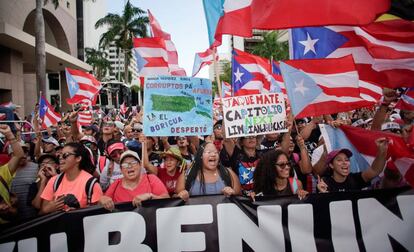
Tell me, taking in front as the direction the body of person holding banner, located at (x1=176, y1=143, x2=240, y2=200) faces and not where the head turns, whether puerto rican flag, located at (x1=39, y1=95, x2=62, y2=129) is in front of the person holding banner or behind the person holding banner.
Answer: behind

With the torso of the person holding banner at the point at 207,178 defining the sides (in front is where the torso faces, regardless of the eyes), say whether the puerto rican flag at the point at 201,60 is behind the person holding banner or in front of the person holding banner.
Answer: behind

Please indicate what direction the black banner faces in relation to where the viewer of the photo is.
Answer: facing the viewer

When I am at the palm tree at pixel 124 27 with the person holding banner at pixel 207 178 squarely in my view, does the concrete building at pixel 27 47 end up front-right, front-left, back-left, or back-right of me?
front-right

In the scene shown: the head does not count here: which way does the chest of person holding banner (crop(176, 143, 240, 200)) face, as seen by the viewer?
toward the camera

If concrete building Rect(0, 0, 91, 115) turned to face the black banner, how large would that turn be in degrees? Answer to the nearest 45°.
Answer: approximately 45° to its right

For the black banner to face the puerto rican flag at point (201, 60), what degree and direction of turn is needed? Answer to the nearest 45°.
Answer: approximately 180°

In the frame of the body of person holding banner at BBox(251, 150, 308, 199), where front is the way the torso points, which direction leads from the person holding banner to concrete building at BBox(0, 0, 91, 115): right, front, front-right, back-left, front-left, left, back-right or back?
back

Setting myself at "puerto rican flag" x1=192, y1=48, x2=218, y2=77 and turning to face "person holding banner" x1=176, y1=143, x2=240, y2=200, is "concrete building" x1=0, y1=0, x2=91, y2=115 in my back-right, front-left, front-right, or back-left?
back-right

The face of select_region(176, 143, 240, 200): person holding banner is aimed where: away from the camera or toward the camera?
toward the camera

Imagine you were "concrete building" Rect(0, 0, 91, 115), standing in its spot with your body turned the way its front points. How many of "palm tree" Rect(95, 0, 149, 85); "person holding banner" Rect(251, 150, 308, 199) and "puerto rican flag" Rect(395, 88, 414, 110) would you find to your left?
1

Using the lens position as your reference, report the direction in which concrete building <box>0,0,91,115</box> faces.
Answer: facing the viewer and to the right of the viewer

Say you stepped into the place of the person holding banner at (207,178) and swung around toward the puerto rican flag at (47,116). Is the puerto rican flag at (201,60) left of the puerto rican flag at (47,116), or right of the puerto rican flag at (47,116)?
right

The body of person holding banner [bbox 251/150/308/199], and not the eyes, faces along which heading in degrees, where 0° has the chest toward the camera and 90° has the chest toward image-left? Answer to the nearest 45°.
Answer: approximately 315°

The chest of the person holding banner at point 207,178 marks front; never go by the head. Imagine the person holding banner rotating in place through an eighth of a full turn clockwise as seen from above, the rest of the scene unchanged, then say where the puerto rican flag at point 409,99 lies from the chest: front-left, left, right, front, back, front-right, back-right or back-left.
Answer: back-left

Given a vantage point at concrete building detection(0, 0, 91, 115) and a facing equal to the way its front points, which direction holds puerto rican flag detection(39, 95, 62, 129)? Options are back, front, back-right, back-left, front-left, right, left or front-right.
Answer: front-right
